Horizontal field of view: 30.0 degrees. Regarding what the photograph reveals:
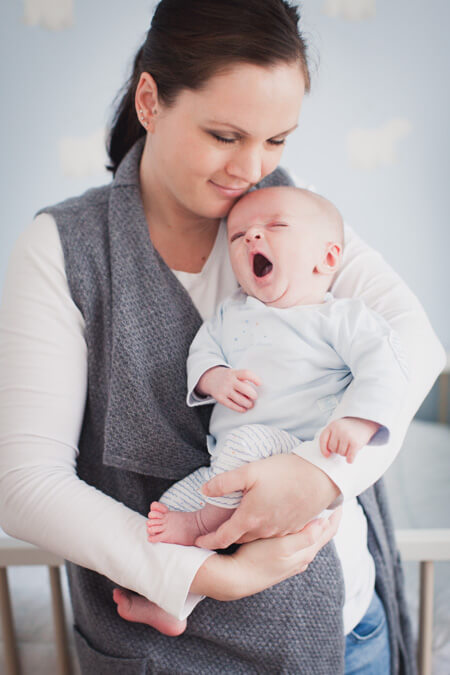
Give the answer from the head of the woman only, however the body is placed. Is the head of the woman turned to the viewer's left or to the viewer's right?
to the viewer's right

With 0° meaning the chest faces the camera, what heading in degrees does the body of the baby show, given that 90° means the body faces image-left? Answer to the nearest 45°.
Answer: approximately 45°

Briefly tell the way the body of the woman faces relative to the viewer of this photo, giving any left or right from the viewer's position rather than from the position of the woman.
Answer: facing the viewer and to the right of the viewer
